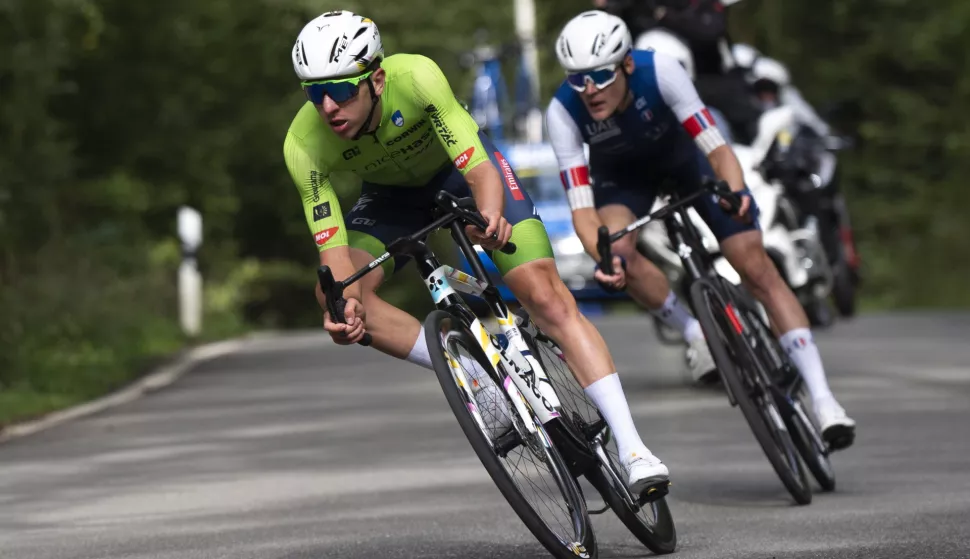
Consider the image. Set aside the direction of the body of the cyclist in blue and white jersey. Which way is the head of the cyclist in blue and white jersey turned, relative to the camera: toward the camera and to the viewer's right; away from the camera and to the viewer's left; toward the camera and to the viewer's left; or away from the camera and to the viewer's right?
toward the camera and to the viewer's left

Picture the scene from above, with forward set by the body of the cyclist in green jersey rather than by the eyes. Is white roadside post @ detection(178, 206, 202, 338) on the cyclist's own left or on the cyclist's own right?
on the cyclist's own right

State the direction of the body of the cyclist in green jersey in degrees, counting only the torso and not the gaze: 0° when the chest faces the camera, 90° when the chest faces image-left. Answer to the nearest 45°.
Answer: approximately 45°

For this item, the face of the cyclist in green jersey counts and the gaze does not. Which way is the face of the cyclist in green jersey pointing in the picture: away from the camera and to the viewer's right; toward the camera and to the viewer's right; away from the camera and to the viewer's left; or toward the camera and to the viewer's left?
toward the camera and to the viewer's left

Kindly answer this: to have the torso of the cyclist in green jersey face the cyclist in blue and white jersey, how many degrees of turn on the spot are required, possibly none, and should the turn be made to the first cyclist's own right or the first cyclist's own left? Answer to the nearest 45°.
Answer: approximately 180°

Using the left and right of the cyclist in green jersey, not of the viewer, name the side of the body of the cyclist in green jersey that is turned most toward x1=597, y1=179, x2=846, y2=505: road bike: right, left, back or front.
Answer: back
